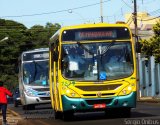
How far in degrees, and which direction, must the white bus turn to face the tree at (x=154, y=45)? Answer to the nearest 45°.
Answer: approximately 135° to its left

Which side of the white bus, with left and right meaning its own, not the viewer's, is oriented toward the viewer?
front

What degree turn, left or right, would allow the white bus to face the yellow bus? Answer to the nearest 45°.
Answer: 0° — it already faces it

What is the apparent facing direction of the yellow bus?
toward the camera

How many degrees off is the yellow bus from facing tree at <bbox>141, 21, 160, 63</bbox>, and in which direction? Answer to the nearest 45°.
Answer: approximately 180°

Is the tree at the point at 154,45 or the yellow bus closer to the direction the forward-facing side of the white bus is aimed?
the yellow bus

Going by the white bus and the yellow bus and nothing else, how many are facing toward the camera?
2
